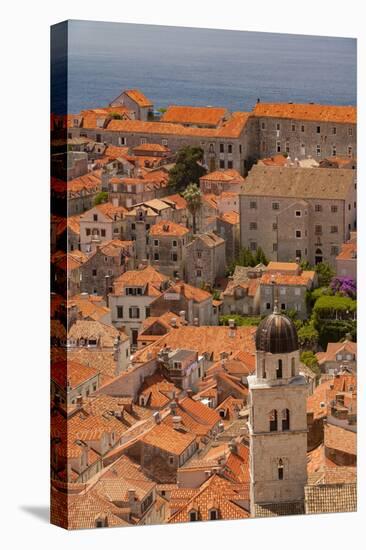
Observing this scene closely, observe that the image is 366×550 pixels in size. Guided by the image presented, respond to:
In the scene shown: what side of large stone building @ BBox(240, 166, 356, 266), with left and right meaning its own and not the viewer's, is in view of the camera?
front

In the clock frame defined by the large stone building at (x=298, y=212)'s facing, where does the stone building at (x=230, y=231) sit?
The stone building is roughly at 3 o'clock from the large stone building.

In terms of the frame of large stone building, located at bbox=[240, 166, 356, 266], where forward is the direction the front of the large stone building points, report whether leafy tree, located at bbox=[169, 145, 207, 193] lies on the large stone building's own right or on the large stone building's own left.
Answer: on the large stone building's own right

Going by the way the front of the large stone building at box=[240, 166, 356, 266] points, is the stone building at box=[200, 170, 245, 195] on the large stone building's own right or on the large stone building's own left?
on the large stone building's own right

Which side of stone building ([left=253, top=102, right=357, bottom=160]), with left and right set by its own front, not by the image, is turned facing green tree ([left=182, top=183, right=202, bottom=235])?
front

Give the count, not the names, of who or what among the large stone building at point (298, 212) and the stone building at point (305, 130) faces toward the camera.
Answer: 2

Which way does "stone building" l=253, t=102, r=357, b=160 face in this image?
toward the camera
